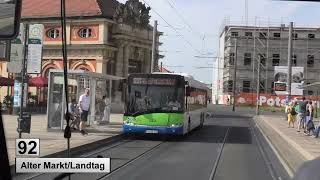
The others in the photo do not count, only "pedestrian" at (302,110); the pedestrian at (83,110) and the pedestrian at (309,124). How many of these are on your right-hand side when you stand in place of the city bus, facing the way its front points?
1

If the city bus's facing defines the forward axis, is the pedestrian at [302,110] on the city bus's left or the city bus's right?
on its left

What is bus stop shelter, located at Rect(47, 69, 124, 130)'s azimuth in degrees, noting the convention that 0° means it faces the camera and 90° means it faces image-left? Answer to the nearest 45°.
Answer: approximately 315°

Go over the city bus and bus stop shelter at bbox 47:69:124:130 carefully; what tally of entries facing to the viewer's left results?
0

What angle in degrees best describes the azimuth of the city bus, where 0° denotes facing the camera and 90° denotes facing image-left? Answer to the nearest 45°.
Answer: approximately 0°

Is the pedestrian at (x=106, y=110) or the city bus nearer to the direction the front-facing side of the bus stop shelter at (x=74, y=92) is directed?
the city bus
